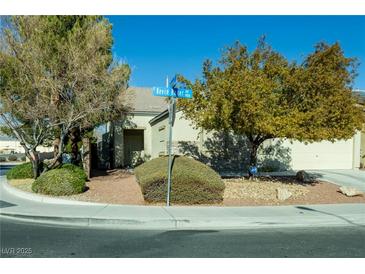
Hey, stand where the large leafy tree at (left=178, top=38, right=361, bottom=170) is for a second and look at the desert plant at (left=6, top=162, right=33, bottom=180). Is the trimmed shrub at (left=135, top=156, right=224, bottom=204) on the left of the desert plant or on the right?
left

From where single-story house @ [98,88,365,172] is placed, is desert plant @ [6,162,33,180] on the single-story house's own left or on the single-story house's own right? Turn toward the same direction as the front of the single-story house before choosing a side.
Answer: on the single-story house's own right

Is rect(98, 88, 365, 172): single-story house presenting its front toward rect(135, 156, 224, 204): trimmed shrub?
yes

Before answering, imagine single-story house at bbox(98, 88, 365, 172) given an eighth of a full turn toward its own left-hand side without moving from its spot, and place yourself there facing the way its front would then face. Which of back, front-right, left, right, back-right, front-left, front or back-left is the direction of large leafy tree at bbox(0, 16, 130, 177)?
right

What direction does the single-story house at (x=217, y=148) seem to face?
toward the camera

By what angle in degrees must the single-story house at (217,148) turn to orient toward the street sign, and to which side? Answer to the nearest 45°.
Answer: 0° — it already faces it

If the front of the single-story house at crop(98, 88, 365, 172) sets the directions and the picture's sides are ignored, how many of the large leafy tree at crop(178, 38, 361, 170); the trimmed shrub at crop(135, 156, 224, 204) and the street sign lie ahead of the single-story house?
3

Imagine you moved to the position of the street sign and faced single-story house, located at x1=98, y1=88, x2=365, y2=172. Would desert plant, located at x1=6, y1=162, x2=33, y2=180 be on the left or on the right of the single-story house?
left

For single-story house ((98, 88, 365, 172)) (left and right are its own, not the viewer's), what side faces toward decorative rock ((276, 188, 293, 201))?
front

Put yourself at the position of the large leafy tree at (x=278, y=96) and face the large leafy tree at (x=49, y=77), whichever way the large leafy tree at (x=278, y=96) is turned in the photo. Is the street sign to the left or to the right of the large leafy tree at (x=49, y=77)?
left

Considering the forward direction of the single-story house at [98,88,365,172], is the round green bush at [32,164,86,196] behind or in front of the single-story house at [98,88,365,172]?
in front

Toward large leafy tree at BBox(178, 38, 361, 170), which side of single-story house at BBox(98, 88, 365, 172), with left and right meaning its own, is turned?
front
